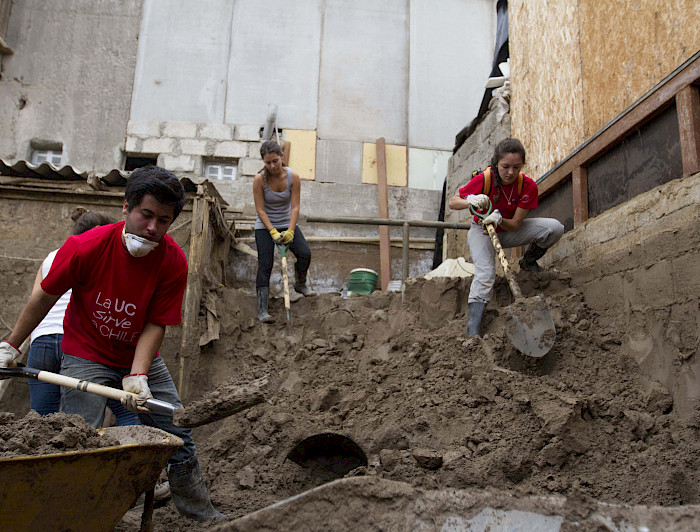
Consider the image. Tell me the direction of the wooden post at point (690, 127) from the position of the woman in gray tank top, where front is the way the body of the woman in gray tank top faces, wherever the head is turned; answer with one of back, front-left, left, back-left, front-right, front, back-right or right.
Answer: front-left

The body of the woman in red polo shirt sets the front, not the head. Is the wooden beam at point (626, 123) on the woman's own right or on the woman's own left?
on the woman's own left

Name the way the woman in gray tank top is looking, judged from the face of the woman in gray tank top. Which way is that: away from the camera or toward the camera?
toward the camera

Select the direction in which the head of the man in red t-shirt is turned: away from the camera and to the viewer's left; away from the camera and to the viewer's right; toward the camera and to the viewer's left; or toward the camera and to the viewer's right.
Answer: toward the camera and to the viewer's right

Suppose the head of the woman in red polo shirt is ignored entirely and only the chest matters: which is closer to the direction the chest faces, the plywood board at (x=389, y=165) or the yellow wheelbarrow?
the yellow wheelbarrow

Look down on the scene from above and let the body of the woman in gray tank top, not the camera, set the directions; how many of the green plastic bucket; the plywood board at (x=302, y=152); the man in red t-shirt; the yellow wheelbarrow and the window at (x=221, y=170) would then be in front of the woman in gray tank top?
2

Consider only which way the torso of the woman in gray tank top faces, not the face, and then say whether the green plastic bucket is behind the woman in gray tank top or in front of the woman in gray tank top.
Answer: behind

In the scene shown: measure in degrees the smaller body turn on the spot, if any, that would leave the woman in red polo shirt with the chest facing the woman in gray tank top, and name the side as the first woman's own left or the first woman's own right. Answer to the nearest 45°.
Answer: approximately 90° to the first woman's own right

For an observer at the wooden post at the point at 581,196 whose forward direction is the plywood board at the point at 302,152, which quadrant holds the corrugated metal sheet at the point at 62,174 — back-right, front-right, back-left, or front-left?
front-left

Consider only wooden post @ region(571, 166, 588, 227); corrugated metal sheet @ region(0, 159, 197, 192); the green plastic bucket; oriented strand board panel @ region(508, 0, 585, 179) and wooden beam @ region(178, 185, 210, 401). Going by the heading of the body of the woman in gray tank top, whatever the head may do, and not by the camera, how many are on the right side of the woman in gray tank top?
2

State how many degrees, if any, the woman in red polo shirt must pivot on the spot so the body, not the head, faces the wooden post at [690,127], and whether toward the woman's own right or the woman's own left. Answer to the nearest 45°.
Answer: approximately 45° to the woman's own left

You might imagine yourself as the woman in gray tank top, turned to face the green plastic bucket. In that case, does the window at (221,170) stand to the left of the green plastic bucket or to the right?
left

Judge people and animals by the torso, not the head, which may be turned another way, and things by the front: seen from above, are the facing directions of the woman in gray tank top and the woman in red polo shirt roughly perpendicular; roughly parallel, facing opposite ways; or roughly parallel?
roughly parallel

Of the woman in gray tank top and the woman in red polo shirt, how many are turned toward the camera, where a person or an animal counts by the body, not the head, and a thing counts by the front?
2

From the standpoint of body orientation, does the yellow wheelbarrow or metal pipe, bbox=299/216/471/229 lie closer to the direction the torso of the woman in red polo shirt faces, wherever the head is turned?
the yellow wheelbarrow

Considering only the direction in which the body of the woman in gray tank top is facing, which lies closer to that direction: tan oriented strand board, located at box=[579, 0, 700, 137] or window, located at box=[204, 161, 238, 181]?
the tan oriented strand board

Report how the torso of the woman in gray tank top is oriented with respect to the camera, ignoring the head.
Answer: toward the camera

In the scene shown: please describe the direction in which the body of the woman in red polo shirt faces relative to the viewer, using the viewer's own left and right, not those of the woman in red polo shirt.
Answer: facing the viewer
